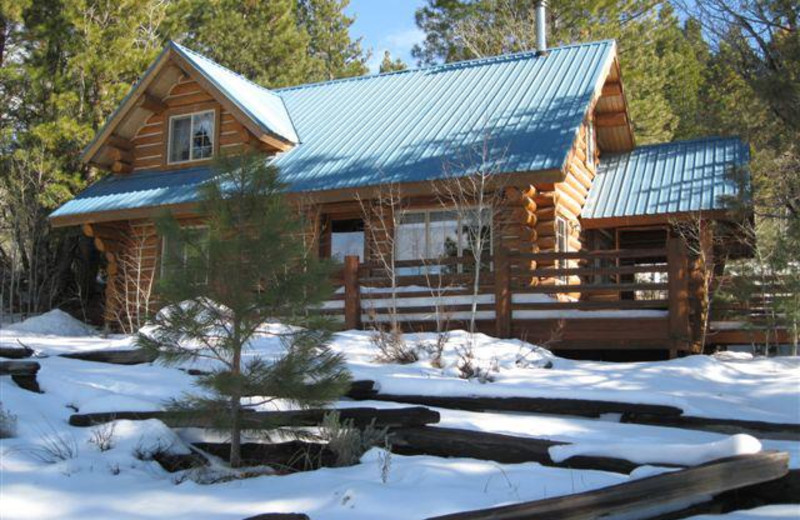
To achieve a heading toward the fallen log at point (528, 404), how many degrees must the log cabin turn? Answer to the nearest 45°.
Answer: approximately 45° to its left

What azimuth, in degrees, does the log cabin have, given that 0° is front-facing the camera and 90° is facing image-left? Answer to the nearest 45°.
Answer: approximately 45°

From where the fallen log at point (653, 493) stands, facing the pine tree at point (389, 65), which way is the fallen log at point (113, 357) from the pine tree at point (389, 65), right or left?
left

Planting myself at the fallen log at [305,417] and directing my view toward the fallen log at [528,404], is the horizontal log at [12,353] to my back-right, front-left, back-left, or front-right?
back-left

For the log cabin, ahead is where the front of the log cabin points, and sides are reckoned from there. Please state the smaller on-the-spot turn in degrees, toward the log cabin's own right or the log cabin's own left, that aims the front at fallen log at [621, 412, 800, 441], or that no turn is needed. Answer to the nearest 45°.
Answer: approximately 45° to the log cabin's own left

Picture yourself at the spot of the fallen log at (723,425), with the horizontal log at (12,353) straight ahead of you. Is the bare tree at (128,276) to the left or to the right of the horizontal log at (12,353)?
right

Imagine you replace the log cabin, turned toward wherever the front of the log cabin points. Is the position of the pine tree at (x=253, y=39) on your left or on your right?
on your right

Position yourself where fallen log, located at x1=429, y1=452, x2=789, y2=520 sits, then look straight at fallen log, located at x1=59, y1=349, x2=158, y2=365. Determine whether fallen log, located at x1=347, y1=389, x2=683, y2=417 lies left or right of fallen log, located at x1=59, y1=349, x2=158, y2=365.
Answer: right

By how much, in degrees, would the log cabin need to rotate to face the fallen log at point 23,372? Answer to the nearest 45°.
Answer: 0° — it already faces it

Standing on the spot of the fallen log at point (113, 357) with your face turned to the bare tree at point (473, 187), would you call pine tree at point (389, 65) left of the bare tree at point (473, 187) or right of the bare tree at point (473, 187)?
left

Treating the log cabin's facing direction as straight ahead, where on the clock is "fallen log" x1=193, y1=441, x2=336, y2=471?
The fallen log is roughly at 11 o'clock from the log cabin.
